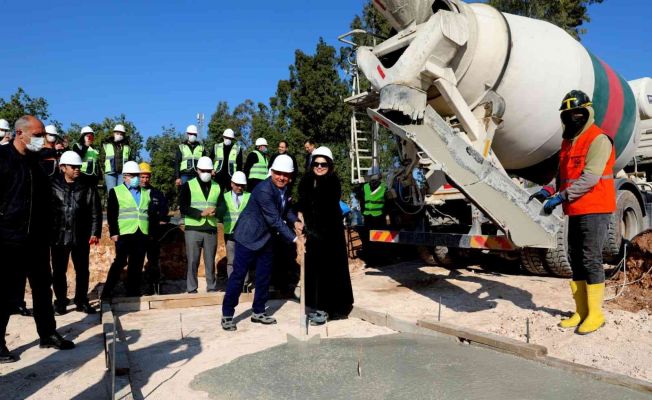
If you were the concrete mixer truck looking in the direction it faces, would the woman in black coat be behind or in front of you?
behind

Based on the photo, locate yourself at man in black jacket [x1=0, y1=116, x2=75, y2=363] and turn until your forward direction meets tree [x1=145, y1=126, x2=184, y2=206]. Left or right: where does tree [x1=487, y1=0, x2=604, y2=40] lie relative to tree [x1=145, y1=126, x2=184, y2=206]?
right

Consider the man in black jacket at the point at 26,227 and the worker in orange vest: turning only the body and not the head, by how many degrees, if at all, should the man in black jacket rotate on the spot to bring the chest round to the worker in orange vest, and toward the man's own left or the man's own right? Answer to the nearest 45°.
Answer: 0° — they already face them

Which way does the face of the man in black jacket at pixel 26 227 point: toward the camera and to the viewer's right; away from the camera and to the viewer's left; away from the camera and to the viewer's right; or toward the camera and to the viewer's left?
toward the camera and to the viewer's right

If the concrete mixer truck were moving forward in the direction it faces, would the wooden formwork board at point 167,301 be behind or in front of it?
behind

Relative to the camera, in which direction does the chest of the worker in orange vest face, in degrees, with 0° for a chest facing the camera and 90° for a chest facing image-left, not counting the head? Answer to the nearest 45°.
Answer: approximately 45°

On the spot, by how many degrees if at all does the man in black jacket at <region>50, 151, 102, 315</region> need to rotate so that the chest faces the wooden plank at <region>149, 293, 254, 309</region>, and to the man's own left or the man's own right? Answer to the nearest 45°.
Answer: approximately 90° to the man's own left

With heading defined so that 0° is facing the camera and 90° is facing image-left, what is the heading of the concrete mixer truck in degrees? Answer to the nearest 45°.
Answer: approximately 225°
